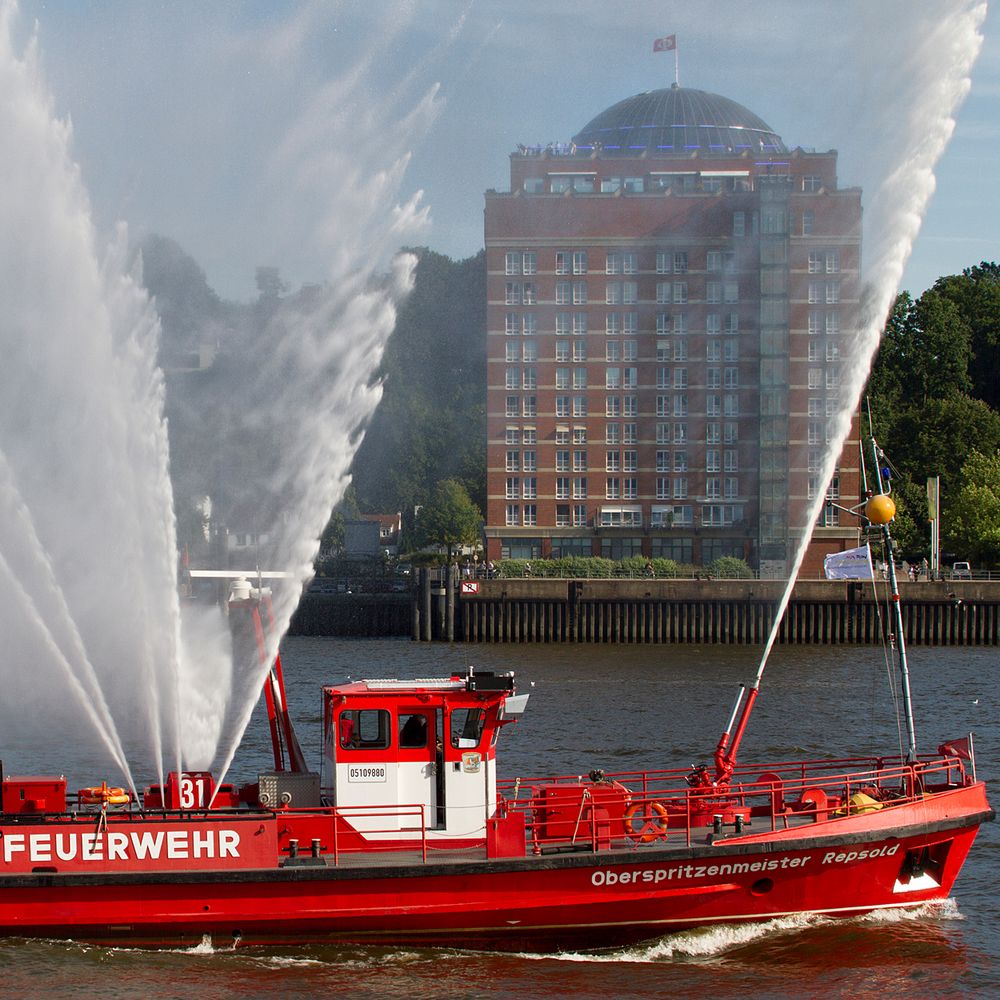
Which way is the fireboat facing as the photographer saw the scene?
facing to the right of the viewer
